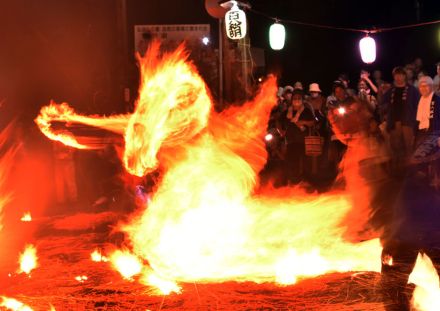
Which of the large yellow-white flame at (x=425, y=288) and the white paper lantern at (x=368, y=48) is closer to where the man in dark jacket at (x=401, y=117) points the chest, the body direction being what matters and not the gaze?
the large yellow-white flame

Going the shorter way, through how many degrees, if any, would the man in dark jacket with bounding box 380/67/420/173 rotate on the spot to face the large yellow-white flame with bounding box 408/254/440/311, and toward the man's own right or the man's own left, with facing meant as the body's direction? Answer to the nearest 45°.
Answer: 0° — they already face it

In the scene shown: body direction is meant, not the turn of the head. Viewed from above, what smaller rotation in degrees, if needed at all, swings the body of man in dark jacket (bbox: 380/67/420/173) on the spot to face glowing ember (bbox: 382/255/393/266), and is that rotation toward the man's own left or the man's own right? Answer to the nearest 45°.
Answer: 0° — they already face it

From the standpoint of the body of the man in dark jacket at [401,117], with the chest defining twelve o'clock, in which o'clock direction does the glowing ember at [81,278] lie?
The glowing ember is roughly at 1 o'clock from the man in dark jacket.

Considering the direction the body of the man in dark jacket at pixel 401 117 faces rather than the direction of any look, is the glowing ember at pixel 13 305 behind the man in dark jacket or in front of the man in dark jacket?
in front

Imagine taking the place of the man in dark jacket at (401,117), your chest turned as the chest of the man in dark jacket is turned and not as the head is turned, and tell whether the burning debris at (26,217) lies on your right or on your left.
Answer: on your right

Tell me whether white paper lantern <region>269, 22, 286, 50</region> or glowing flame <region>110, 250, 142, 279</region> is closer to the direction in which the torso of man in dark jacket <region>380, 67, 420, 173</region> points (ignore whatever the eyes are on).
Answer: the glowing flame

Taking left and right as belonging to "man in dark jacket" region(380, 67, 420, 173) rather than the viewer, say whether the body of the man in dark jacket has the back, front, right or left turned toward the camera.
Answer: front

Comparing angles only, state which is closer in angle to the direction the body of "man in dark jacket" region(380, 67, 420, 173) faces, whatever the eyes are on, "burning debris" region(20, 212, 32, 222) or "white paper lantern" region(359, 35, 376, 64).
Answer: the burning debris

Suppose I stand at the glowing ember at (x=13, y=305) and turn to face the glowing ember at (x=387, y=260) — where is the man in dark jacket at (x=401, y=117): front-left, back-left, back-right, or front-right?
front-left

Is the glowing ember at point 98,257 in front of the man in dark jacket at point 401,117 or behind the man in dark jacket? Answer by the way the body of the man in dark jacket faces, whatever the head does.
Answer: in front
